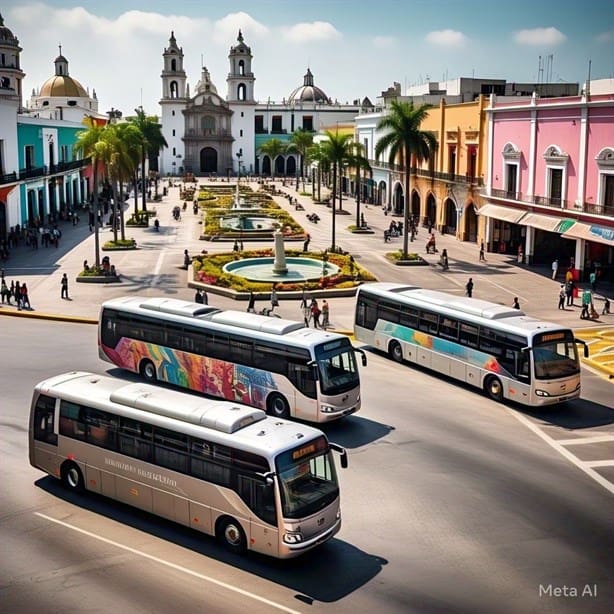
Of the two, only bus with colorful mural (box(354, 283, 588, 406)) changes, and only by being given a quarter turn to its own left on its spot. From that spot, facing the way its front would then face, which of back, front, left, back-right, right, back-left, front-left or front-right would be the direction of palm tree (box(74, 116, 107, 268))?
left

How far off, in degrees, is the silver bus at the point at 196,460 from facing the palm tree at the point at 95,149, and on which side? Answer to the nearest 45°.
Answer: approximately 135° to its left

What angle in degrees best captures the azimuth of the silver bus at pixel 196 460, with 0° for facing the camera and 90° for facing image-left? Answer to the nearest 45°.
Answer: approximately 315°

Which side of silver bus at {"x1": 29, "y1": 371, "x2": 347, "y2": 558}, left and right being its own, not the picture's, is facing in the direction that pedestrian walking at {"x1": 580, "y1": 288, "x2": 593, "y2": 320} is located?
left

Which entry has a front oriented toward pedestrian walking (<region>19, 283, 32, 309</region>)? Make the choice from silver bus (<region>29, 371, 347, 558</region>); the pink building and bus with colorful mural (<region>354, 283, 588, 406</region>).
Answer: the pink building

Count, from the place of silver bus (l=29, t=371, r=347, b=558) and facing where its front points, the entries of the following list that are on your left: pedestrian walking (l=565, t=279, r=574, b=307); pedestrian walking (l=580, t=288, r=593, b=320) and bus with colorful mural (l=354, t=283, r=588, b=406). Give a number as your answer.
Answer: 3

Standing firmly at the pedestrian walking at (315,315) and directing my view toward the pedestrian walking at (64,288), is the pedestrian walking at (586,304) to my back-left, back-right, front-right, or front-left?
back-right

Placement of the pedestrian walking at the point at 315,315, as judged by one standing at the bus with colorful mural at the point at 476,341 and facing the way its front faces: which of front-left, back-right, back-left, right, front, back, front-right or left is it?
back

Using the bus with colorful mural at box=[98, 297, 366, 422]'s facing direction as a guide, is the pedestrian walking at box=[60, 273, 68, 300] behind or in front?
behind

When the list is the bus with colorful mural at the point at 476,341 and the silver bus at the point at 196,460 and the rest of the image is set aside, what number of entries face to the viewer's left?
0

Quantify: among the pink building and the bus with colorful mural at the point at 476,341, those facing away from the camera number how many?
0

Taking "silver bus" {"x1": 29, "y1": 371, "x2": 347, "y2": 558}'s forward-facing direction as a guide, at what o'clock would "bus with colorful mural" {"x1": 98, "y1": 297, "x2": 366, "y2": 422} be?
The bus with colorful mural is roughly at 8 o'clock from the silver bus.
